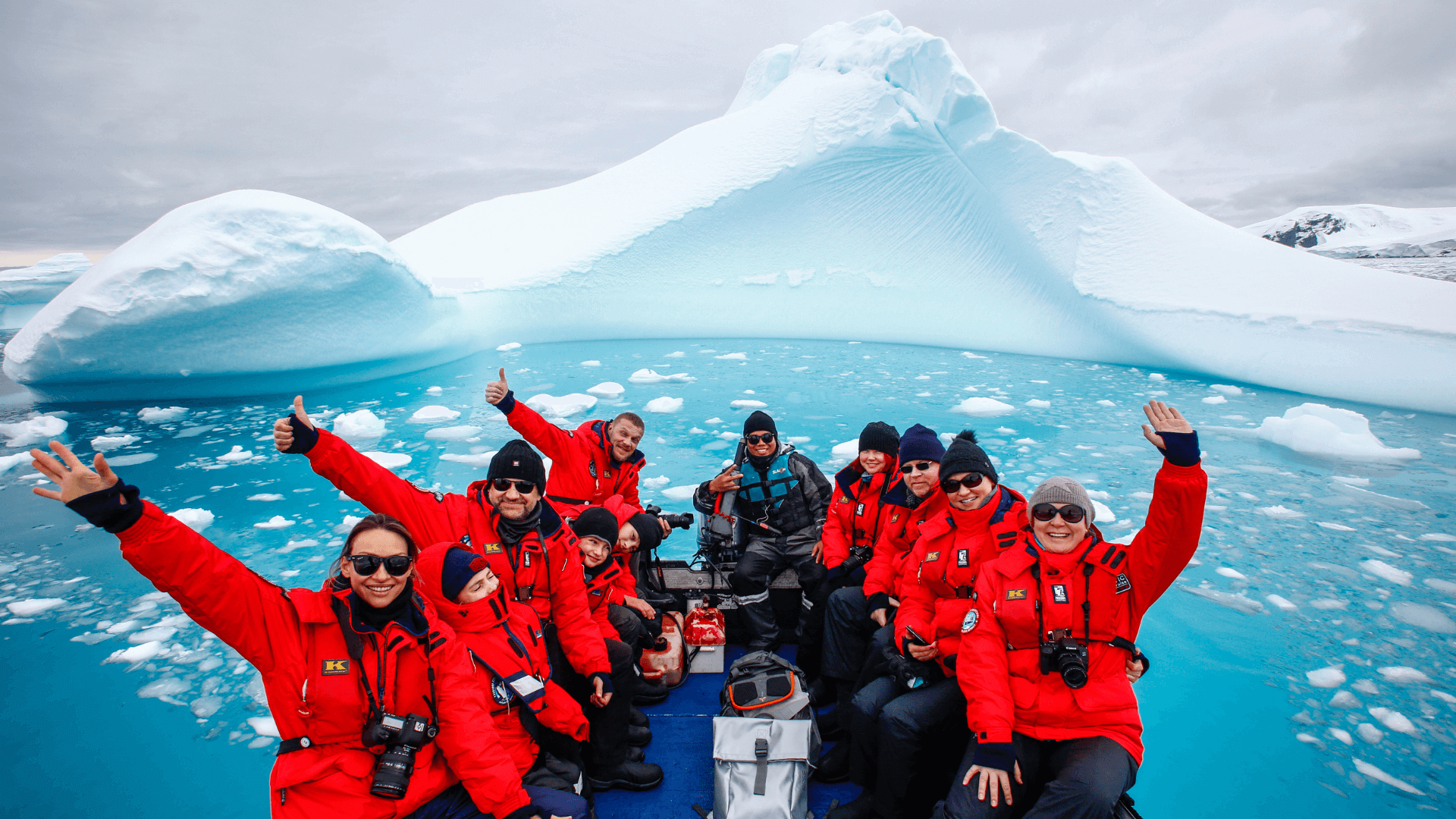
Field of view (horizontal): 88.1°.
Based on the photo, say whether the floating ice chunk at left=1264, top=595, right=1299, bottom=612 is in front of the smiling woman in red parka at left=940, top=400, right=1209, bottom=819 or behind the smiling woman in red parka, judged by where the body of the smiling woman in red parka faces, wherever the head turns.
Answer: behind

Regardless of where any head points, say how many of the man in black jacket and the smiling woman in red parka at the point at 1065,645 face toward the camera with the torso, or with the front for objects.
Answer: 2

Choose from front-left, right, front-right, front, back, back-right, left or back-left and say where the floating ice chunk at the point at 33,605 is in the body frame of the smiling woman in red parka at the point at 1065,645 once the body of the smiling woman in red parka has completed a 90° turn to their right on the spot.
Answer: front

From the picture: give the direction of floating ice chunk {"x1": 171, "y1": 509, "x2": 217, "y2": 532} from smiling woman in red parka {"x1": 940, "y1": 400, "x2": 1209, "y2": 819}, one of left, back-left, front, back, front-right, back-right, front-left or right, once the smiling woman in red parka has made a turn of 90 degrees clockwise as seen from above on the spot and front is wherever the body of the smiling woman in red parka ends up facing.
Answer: front

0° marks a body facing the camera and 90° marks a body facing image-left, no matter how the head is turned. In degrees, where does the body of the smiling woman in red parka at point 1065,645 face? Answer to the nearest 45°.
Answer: approximately 0°

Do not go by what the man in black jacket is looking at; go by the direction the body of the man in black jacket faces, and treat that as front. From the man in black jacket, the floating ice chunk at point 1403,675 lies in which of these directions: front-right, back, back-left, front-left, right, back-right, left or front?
left

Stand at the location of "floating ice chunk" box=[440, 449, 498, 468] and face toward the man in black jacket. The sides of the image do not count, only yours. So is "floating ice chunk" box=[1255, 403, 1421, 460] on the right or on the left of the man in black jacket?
left

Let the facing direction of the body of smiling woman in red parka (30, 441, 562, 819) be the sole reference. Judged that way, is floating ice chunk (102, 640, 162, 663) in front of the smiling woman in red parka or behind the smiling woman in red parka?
behind

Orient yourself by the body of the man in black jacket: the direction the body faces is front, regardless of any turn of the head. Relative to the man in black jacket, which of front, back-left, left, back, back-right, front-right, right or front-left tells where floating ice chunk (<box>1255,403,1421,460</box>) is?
back-left

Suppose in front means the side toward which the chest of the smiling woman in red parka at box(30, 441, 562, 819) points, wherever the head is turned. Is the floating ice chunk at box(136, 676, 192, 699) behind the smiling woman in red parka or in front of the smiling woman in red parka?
behind

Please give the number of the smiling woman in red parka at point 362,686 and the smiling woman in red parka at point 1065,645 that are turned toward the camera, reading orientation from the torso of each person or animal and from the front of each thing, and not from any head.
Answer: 2
